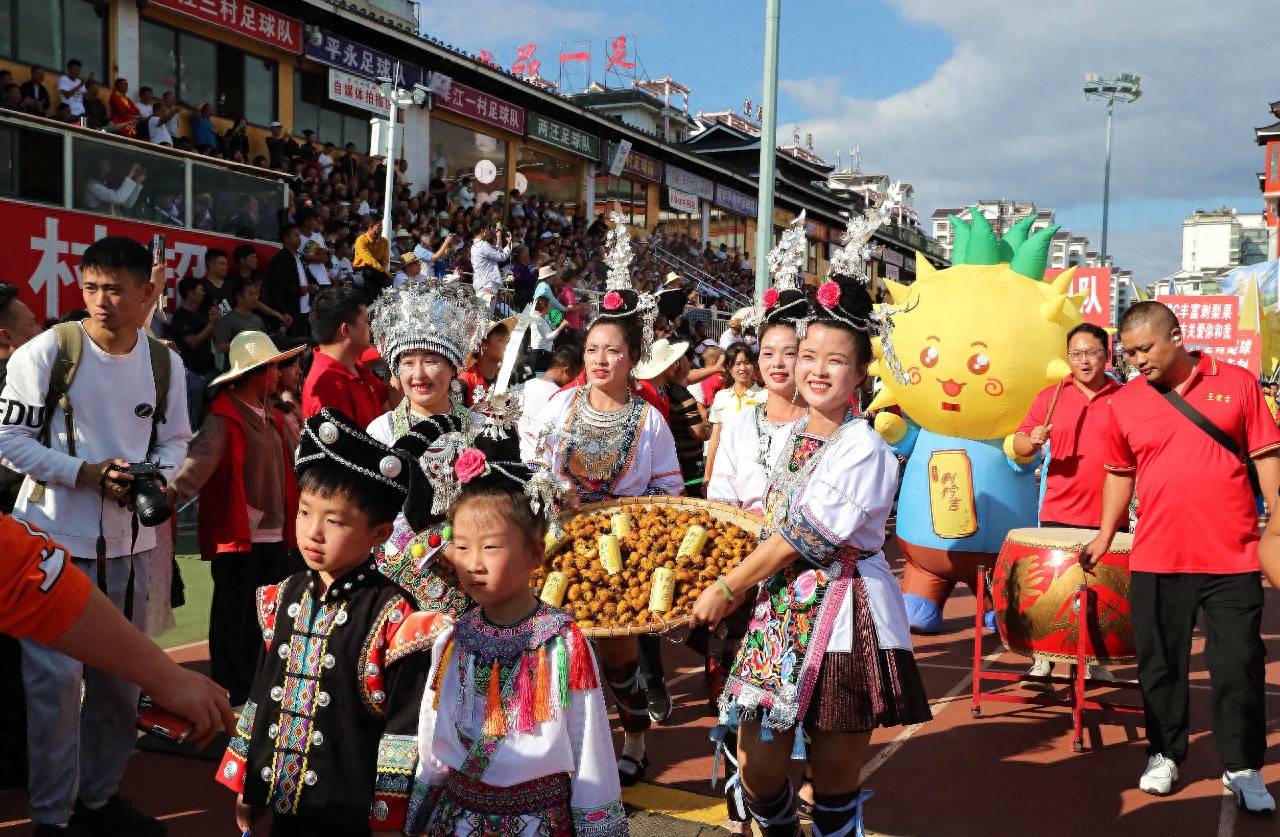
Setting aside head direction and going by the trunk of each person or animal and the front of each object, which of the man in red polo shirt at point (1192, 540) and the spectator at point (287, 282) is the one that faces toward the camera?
the man in red polo shirt

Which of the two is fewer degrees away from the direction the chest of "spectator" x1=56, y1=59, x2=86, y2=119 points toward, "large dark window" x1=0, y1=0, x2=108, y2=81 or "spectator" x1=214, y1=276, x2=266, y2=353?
the spectator

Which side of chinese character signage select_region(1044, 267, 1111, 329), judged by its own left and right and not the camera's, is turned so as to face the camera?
front

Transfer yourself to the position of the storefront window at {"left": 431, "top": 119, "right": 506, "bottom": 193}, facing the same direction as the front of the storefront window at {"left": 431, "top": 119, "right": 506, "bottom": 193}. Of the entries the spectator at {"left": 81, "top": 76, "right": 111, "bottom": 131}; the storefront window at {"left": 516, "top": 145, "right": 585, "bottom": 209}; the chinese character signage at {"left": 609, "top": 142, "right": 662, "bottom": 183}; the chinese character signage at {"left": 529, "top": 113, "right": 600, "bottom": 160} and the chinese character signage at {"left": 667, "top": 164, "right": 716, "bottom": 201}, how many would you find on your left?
4

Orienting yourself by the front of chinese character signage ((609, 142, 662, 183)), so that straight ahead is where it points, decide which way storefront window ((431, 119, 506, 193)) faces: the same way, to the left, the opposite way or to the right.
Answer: the same way

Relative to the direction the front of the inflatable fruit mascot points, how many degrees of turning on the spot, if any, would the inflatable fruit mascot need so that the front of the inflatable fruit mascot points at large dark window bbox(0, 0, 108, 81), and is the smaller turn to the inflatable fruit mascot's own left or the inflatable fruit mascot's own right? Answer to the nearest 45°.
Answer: approximately 90° to the inflatable fruit mascot's own right

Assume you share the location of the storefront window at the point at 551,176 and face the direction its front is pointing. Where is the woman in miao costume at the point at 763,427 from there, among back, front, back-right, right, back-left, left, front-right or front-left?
front-right

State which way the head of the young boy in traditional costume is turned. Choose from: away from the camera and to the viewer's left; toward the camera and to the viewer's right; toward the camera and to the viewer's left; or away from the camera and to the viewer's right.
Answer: toward the camera and to the viewer's left

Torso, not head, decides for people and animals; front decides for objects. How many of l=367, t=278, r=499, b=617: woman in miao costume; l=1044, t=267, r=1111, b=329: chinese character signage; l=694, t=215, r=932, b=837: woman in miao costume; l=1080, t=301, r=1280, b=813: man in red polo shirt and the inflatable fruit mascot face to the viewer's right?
0

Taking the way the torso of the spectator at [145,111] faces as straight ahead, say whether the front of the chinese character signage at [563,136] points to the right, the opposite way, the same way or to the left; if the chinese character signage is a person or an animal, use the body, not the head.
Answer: the same way

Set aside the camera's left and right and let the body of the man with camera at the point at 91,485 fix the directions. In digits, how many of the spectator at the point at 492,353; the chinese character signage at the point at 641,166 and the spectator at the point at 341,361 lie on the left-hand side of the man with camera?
3

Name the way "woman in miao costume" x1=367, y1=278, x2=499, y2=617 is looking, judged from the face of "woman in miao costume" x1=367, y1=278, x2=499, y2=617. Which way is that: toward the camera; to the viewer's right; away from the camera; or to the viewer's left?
toward the camera

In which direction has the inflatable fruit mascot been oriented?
toward the camera

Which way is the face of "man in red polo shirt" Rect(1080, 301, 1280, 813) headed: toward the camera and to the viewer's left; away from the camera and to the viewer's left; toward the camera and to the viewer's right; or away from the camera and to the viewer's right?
toward the camera and to the viewer's left

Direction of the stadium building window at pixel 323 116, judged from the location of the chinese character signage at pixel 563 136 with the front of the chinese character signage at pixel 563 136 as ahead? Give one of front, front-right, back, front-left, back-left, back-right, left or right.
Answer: right

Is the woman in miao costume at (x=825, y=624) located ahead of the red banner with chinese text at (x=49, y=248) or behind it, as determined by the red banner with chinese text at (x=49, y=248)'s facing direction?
ahead

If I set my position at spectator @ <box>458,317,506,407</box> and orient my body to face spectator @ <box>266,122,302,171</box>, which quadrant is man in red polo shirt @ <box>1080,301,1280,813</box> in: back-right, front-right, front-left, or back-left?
back-right
